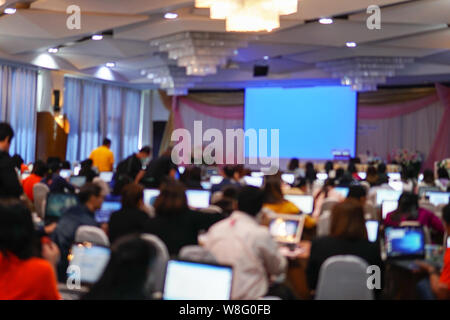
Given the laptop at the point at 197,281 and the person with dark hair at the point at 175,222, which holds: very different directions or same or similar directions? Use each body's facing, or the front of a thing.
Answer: very different directions

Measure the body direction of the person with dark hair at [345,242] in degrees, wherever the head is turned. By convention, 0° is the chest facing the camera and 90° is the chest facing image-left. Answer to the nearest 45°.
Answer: approximately 180°

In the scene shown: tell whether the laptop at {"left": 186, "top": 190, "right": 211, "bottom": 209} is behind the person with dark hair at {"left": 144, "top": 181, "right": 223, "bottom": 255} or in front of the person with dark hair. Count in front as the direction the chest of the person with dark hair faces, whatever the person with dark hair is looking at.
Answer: in front

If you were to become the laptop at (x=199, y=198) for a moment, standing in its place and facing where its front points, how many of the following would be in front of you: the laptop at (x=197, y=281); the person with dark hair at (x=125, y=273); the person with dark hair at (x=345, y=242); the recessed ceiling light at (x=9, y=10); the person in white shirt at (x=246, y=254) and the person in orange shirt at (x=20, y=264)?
5

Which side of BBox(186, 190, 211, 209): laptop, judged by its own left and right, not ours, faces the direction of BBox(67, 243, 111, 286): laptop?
front

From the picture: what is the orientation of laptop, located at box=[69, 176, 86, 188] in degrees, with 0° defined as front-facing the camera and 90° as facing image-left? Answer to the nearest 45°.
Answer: approximately 0°

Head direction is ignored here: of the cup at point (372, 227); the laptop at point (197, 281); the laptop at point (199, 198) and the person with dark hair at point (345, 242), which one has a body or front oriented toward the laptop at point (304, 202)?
the person with dark hair

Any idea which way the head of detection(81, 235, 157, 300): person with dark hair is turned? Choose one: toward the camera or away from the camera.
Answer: away from the camera

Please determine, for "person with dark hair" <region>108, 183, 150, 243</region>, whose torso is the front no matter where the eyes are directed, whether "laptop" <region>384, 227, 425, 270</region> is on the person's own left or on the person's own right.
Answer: on the person's own right
